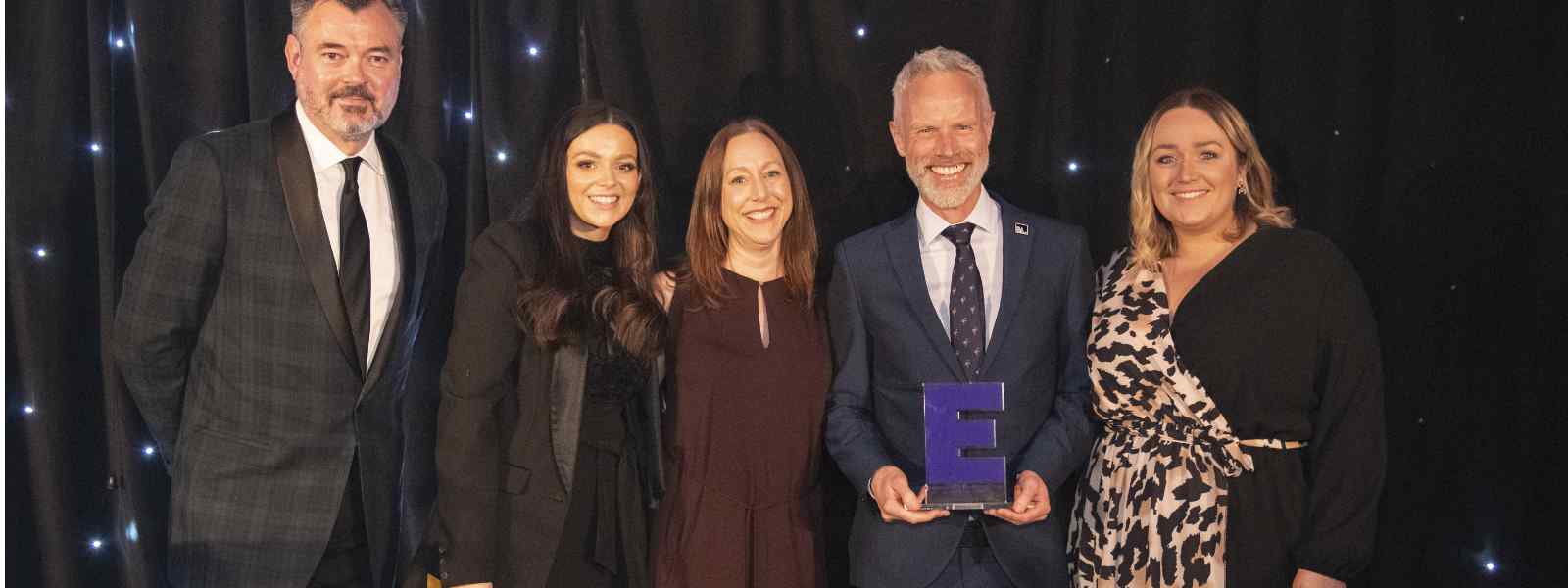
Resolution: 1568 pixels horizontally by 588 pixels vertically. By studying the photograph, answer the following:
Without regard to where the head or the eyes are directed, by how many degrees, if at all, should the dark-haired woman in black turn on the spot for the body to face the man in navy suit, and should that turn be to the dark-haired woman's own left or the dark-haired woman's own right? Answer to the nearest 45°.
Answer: approximately 45° to the dark-haired woman's own left

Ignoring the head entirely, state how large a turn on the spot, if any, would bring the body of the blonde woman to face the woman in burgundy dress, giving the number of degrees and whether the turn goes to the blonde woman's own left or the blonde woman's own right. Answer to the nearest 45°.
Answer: approximately 45° to the blonde woman's own right

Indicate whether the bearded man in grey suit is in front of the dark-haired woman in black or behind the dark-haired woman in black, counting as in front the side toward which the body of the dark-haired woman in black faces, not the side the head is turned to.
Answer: behind

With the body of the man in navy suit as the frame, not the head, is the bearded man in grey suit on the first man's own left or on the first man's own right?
on the first man's own right

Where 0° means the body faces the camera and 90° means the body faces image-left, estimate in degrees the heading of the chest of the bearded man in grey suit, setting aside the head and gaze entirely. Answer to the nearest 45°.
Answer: approximately 315°

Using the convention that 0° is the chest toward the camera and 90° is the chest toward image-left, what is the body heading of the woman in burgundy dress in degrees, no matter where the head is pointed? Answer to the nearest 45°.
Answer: approximately 0°

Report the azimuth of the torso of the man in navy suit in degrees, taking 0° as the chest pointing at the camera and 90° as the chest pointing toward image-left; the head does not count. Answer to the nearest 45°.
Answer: approximately 0°

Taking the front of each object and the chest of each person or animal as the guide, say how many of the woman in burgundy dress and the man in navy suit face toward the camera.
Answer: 2
